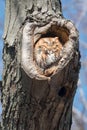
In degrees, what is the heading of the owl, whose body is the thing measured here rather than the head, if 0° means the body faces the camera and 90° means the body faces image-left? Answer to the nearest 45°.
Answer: approximately 315°
